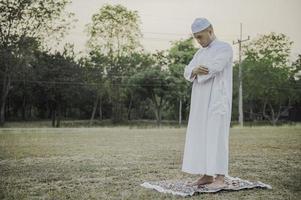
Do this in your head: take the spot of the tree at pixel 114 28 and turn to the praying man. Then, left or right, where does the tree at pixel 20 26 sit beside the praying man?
right

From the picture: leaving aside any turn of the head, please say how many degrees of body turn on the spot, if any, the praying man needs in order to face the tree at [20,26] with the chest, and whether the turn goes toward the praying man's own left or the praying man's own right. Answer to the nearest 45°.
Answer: approximately 90° to the praying man's own right

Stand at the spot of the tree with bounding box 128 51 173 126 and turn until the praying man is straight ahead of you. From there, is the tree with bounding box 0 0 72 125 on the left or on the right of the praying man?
right

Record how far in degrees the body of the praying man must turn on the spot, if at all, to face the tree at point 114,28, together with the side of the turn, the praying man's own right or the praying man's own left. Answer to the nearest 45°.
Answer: approximately 135° to the praying man's own right

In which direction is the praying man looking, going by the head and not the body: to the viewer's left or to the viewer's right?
to the viewer's left

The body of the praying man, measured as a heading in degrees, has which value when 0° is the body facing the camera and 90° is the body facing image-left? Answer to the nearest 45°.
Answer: approximately 45°

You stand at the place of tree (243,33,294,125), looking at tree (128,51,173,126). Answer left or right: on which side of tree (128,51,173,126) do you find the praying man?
left

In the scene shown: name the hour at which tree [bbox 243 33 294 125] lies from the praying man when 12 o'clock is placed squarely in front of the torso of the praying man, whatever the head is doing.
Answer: The tree is roughly at 5 o'clock from the praying man.

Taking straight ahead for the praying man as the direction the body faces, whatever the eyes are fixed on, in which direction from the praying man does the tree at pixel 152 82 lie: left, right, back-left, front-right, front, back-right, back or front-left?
back-right
